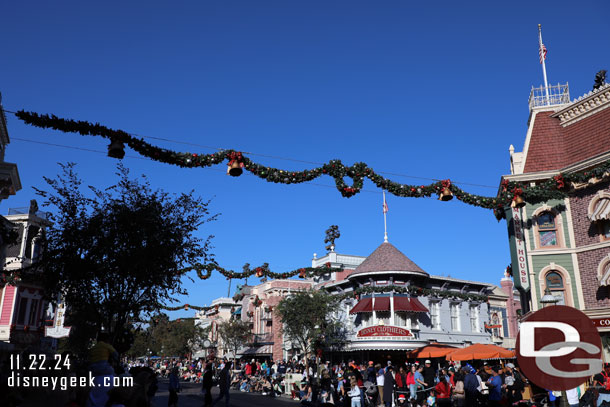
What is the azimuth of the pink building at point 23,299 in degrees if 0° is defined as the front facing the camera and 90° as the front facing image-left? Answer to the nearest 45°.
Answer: approximately 315°

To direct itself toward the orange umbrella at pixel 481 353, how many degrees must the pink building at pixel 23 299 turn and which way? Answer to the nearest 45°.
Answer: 0° — it already faces it

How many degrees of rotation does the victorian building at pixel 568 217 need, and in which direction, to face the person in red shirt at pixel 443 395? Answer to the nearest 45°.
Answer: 0° — it already faces them

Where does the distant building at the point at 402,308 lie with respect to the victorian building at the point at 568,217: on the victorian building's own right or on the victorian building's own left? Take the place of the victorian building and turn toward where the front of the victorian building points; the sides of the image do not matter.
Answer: on the victorian building's own right

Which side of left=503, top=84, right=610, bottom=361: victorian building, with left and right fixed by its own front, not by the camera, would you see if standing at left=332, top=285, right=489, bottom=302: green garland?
right

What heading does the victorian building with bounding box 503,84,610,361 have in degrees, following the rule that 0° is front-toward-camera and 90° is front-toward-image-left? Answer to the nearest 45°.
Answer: approximately 45°
